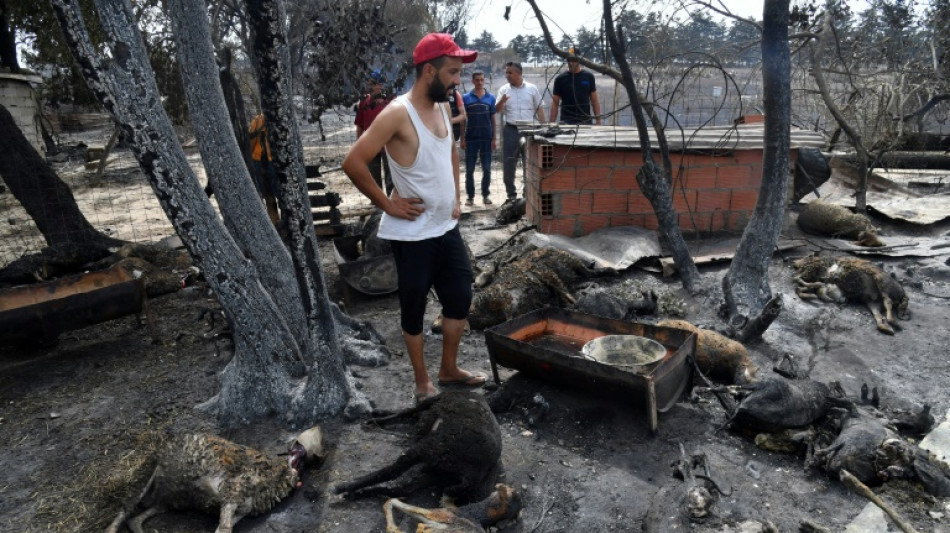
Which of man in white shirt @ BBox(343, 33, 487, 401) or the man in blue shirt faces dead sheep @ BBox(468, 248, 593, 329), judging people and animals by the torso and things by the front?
the man in blue shirt

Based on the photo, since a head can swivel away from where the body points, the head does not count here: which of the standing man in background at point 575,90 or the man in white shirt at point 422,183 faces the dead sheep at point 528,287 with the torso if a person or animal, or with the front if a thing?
the standing man in background

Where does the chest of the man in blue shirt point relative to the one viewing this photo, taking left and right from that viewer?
facing the viewer

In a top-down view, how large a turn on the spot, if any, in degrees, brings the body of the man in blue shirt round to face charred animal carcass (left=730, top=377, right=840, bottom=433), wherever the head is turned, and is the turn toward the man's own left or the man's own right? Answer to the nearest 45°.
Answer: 0° — they already face it

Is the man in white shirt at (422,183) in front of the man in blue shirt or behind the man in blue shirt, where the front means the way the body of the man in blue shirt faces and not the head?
in front

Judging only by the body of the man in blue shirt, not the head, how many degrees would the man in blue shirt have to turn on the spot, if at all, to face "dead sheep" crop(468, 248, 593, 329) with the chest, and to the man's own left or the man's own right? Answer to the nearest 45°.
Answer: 0° — they already face it

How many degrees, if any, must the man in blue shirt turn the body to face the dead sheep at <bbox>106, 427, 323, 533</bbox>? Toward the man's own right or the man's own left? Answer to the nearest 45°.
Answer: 0° — they already face it

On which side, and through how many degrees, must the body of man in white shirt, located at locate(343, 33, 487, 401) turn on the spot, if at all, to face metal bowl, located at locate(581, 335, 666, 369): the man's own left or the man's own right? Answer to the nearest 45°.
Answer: approximately 45° to the man's own left

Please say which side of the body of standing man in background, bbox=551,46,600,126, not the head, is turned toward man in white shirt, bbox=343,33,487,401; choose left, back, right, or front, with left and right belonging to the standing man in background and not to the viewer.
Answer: front

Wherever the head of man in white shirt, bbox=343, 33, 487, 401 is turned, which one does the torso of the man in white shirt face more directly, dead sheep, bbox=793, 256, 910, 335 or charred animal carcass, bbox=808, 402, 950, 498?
the charred animal carcass

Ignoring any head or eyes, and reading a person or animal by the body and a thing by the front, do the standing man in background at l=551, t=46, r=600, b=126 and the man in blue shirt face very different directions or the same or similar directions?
same or similar directions

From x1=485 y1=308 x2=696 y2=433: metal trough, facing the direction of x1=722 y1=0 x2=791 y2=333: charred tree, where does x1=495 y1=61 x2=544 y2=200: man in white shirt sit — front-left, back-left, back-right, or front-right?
front-left

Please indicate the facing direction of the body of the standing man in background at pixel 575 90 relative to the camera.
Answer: toward the camera

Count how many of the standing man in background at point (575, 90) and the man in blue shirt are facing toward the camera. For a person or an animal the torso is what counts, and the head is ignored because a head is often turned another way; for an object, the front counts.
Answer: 2

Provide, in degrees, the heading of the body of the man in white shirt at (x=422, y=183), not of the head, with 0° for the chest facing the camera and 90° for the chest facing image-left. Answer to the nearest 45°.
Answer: approximately 315°
